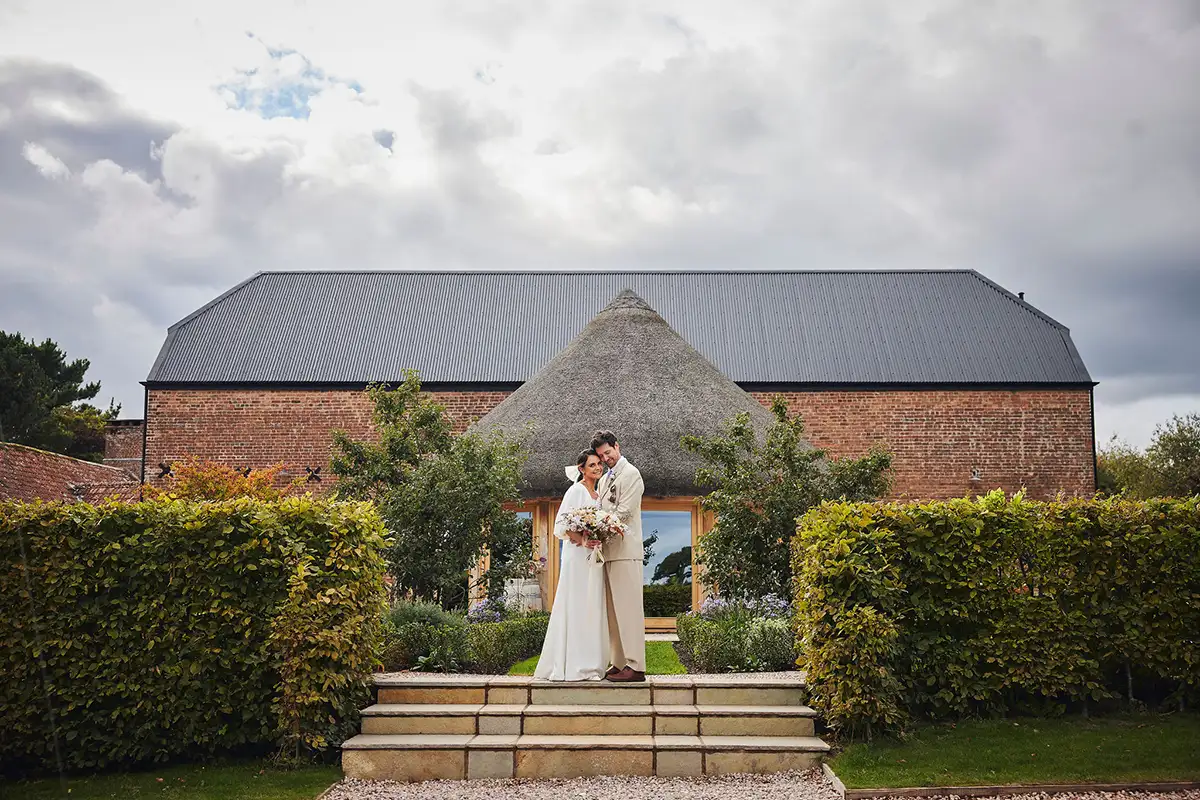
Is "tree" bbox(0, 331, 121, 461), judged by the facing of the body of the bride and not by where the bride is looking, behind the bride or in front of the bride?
behind

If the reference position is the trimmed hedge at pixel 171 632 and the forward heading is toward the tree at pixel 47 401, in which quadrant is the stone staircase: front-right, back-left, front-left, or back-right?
back-right

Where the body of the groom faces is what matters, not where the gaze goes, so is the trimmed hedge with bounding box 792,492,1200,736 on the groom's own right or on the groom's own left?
on the groom's own left

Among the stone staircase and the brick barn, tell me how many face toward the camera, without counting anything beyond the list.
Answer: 2

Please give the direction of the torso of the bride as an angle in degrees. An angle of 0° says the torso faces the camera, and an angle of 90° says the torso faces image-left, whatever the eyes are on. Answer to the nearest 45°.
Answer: approximately 315°

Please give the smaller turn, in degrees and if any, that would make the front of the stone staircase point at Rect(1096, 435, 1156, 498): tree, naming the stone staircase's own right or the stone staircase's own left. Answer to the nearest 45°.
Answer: approximately 135° to the stone staircase's own left

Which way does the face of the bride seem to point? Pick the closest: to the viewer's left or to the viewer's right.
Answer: to the viewer's right

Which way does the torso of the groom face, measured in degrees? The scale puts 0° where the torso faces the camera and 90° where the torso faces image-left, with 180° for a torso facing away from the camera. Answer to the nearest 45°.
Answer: approximately 45°

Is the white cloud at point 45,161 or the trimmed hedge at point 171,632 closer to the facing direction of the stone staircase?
the trimmed hedge
